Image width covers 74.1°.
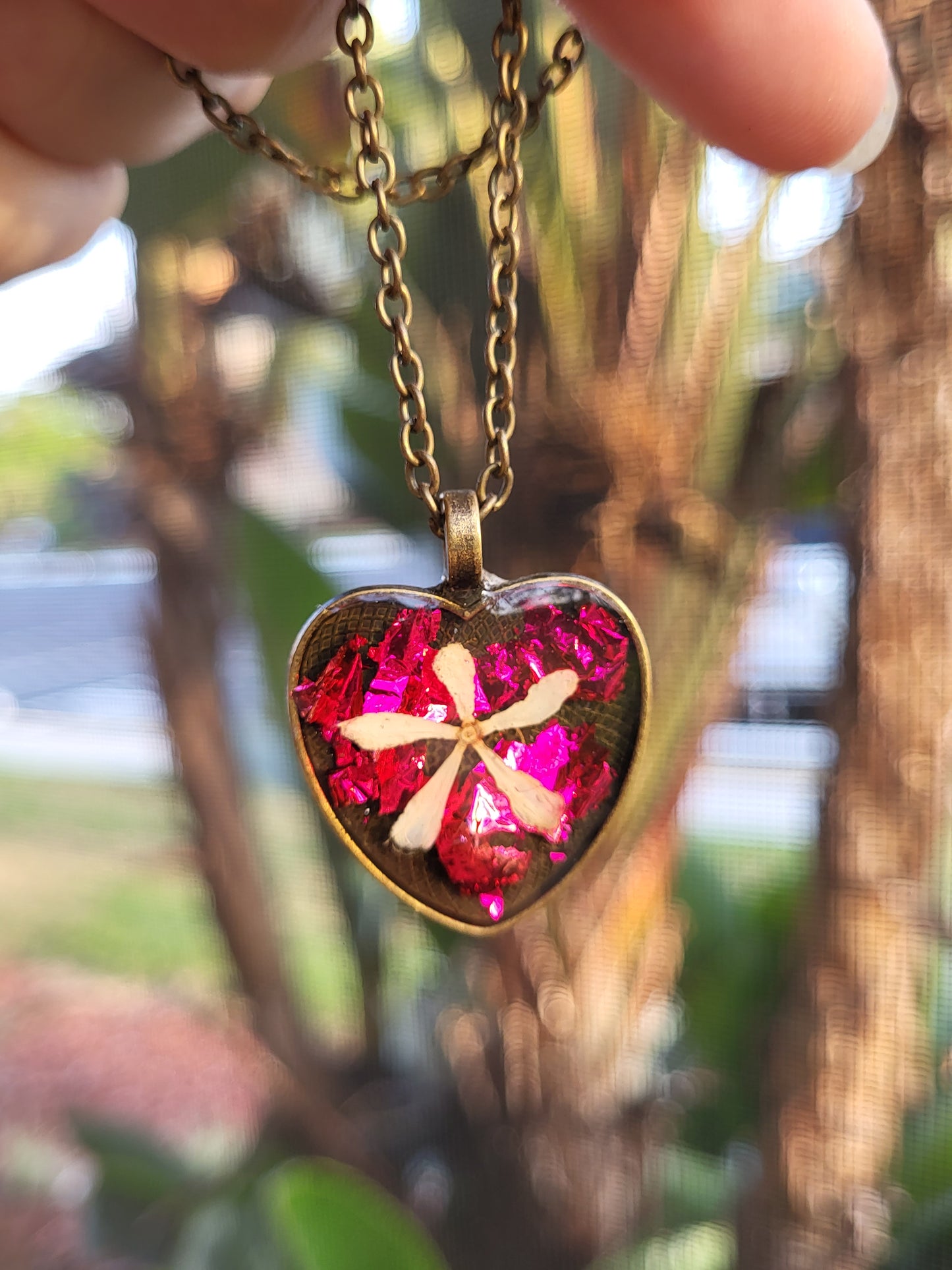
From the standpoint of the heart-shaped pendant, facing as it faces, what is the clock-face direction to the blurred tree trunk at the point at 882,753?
The blurred tree trunk is roughly at 8 o'clock from the heart-shaped pendant.

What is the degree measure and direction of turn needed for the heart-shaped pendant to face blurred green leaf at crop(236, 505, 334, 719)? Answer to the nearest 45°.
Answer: approximately 135° to its right

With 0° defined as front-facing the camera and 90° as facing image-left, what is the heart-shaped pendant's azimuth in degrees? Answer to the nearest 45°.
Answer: approximately 0°
